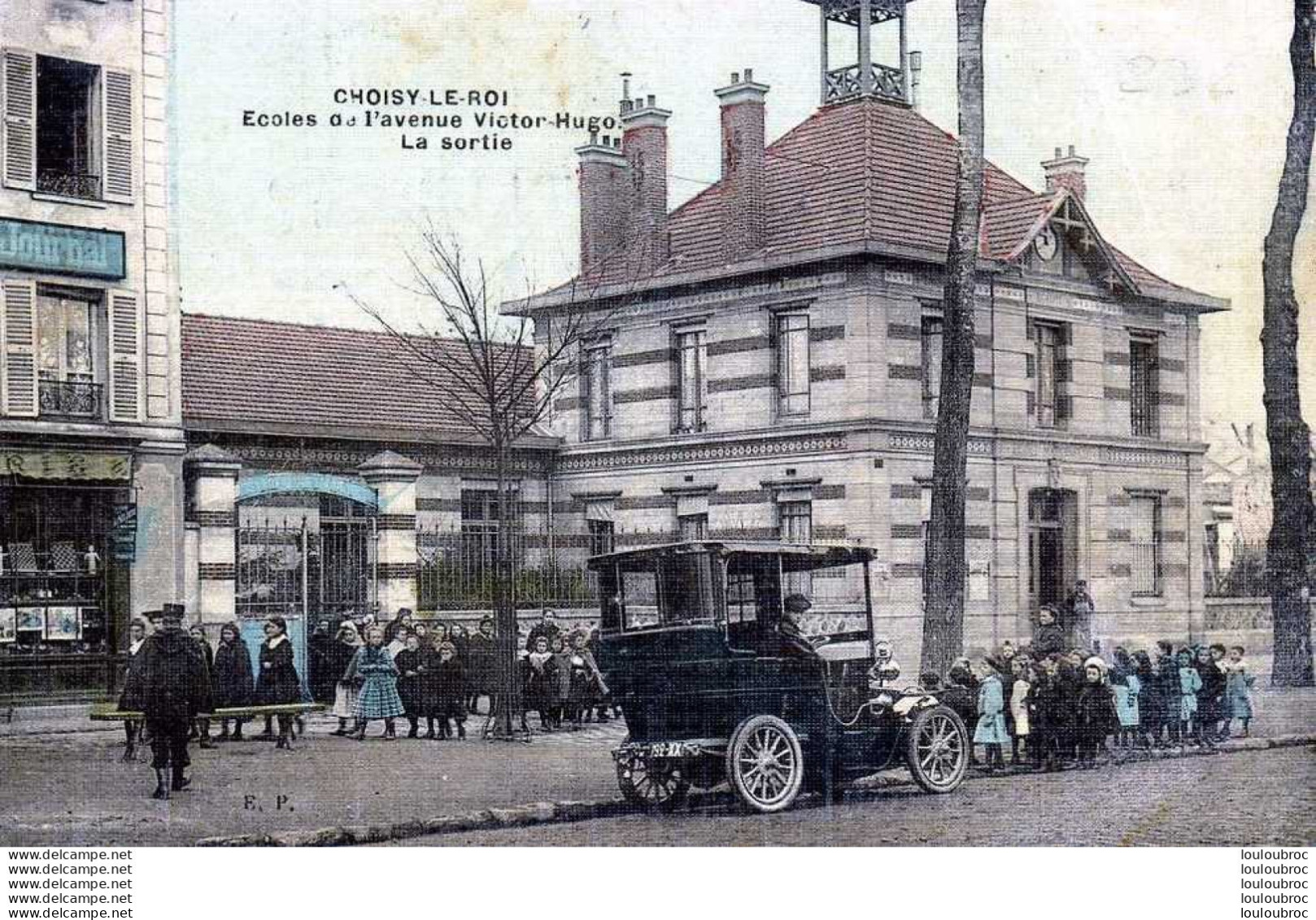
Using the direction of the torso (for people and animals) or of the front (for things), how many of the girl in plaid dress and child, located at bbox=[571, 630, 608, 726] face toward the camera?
2

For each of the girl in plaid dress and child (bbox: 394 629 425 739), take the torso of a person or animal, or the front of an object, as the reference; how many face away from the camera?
0

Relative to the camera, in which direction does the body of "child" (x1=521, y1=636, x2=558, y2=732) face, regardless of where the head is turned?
toward the camera

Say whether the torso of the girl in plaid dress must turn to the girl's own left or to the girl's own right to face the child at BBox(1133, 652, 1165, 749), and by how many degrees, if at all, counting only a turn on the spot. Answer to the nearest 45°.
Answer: approximately 90° to the girl's own left

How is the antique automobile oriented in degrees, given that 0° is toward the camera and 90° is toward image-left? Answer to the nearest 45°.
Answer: approximately 225°

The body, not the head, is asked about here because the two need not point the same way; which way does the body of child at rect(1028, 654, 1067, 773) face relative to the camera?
toward the camera

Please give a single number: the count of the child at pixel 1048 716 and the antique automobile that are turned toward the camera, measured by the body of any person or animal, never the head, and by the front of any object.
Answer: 1

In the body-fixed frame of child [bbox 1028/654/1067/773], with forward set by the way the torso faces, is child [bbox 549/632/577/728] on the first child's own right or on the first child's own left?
on the first child's own right

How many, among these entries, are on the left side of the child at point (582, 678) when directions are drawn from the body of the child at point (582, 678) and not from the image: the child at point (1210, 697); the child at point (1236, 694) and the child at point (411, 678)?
2

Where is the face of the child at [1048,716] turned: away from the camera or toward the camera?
toward the camera

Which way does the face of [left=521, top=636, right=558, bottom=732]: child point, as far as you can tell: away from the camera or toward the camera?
toward the camera
